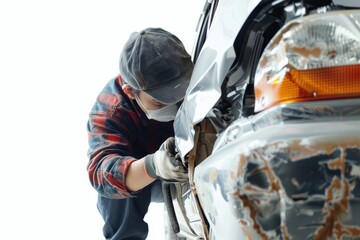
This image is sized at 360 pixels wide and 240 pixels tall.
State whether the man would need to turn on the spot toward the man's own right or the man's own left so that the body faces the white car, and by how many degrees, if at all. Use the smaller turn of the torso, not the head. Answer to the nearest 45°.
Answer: approximately 45° to the man's own right

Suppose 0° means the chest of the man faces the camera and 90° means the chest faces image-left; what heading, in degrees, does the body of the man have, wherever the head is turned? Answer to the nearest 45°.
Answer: approximately 315°
